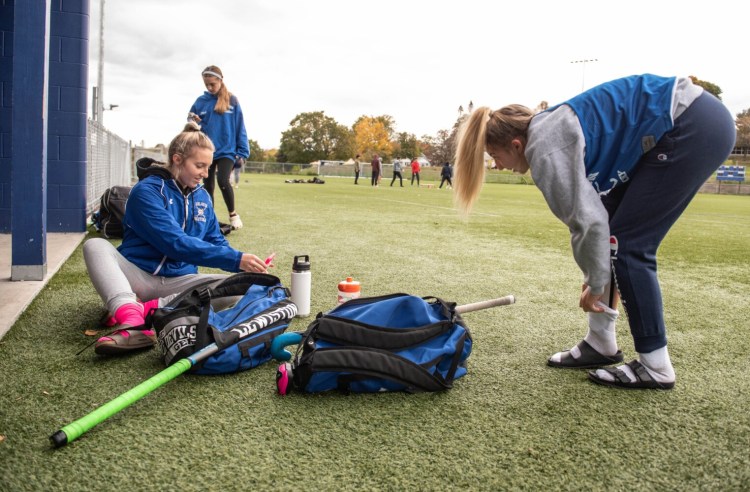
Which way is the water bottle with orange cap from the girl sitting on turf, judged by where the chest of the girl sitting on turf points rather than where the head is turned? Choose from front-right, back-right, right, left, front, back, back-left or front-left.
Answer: front-left

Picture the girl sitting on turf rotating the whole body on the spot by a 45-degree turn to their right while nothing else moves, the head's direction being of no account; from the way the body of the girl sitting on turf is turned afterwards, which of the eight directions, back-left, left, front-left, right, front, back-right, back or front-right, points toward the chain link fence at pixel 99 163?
back

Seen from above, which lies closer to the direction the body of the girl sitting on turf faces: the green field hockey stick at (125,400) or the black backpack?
the green field hockey stick

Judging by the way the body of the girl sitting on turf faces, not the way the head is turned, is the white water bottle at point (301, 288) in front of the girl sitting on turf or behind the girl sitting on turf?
in front

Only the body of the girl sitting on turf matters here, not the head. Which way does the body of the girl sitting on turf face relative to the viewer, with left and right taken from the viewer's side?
facing the viewer and to the right of the viewer

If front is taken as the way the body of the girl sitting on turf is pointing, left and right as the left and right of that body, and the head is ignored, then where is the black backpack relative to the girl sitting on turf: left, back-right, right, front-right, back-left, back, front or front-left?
back-left

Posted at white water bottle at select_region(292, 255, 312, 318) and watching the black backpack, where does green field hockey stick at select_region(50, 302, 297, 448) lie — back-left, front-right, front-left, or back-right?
back-left

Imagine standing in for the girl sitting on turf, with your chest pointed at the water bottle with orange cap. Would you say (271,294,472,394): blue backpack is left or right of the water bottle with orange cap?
right

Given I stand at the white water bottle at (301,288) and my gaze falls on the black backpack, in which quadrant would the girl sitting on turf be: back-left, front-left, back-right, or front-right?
front-left

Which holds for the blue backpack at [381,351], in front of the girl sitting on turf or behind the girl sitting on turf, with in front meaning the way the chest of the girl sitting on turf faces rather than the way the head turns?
in front

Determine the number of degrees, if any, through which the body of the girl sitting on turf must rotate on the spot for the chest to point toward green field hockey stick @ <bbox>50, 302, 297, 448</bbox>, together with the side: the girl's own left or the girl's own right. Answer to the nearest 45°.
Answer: approximately 45° to the girl's own right
